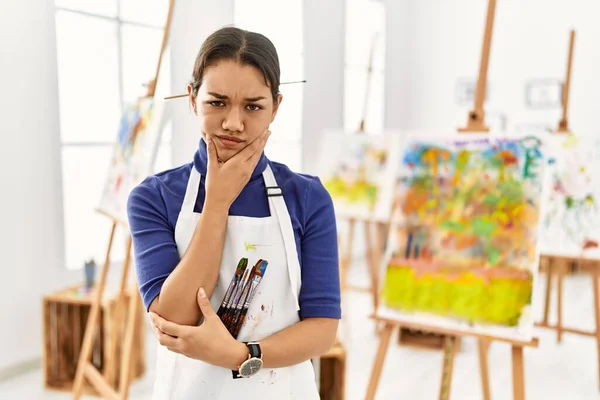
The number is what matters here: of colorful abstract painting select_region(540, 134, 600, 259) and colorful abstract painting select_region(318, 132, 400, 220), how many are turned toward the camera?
2

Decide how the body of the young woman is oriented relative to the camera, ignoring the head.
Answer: toward the camera

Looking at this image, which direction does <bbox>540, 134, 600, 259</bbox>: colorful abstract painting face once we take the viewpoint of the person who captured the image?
facing the viewer

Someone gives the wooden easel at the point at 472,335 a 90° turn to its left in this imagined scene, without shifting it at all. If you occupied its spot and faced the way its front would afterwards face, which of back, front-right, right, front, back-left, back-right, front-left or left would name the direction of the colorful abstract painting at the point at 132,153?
back-right

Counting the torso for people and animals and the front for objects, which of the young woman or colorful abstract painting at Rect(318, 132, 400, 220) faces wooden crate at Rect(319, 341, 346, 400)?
the colorful abstract painting

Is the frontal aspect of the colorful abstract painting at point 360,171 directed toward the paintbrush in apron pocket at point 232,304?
yes

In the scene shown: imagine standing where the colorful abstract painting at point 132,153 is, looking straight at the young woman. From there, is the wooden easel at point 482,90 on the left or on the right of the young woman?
left

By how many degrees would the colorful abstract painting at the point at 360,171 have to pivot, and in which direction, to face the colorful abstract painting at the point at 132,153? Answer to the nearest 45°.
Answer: approximately 45° to its right

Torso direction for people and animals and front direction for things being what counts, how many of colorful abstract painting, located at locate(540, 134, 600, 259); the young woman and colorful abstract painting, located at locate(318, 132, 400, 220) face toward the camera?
3

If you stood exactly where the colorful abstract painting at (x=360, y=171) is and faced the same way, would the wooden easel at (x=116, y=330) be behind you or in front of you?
in front

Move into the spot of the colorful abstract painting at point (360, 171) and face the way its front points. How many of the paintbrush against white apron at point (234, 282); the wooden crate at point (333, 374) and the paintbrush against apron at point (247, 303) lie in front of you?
3

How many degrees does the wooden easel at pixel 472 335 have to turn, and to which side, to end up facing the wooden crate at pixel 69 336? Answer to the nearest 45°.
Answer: approximately 45° to its right

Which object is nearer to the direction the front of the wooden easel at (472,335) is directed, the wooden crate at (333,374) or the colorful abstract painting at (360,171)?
the wooden crate

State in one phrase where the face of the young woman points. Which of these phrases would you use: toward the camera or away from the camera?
toward the camera
